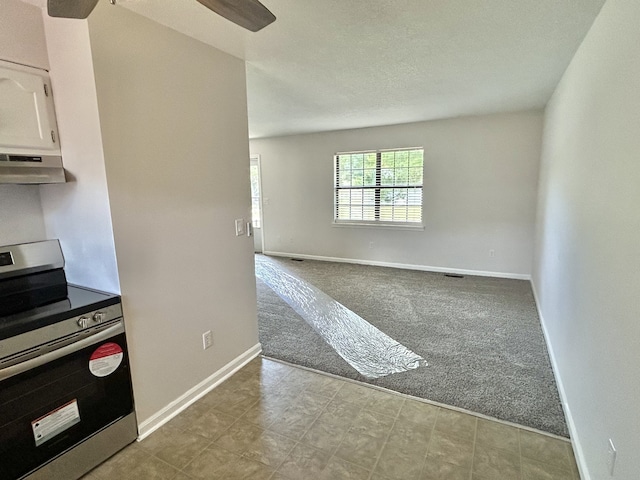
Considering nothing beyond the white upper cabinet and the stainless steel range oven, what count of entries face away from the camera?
0

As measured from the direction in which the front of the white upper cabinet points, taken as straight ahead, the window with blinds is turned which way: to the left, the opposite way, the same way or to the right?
to the right

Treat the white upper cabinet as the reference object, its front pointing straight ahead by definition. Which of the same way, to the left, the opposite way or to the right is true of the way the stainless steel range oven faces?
the same way

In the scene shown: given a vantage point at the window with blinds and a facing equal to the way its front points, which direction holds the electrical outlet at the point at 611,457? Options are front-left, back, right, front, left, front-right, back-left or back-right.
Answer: front

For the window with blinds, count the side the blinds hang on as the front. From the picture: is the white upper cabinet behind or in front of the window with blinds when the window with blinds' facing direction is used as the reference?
in front

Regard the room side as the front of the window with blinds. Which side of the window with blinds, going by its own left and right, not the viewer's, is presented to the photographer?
front

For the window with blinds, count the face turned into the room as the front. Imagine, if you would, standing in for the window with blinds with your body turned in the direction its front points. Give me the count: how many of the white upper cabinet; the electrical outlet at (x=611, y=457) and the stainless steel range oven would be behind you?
0

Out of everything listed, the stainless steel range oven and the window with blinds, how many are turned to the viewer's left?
0

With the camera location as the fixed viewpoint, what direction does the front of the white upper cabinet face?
facing the viewer and to the right of the viewer

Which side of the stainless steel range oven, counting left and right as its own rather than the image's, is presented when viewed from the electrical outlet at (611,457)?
front

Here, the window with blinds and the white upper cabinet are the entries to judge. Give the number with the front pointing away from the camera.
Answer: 0

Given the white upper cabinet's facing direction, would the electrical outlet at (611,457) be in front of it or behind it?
in front

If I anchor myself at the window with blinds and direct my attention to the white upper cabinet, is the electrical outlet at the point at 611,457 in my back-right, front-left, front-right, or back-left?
front-left

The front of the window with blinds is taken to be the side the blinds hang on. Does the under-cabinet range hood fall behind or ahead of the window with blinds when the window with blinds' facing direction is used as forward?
ahead

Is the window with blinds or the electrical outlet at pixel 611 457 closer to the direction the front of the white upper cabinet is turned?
the electrical outlet
